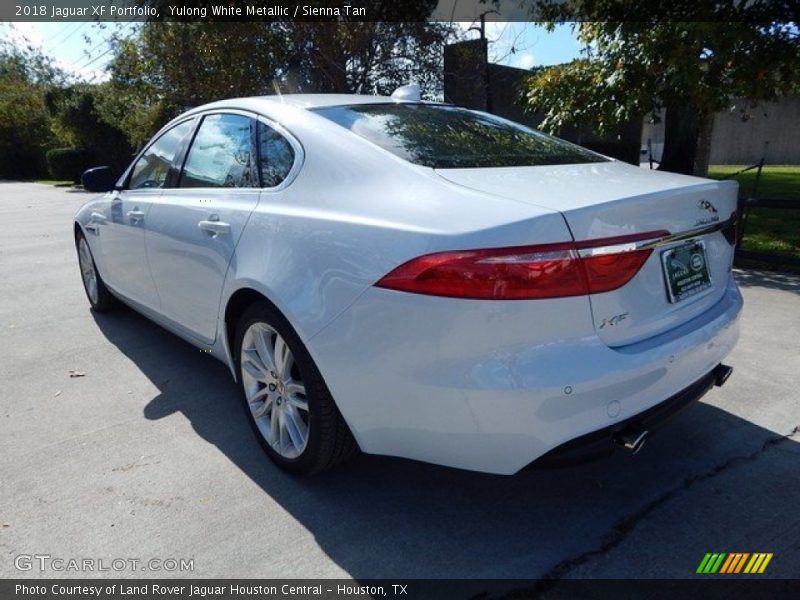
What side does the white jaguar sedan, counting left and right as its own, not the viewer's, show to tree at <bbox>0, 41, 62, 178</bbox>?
front

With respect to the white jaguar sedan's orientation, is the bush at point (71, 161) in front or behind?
in front

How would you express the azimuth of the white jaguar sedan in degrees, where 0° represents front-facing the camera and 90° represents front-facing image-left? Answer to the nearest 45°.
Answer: approximately 135°

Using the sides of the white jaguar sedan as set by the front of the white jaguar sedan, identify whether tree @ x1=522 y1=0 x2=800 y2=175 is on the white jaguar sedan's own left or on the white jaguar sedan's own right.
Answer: on the white jaguar sedan's own right

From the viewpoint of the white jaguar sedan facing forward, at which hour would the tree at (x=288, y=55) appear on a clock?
The tree is roughly at 1 o'clock from the white jaguar sedan.
